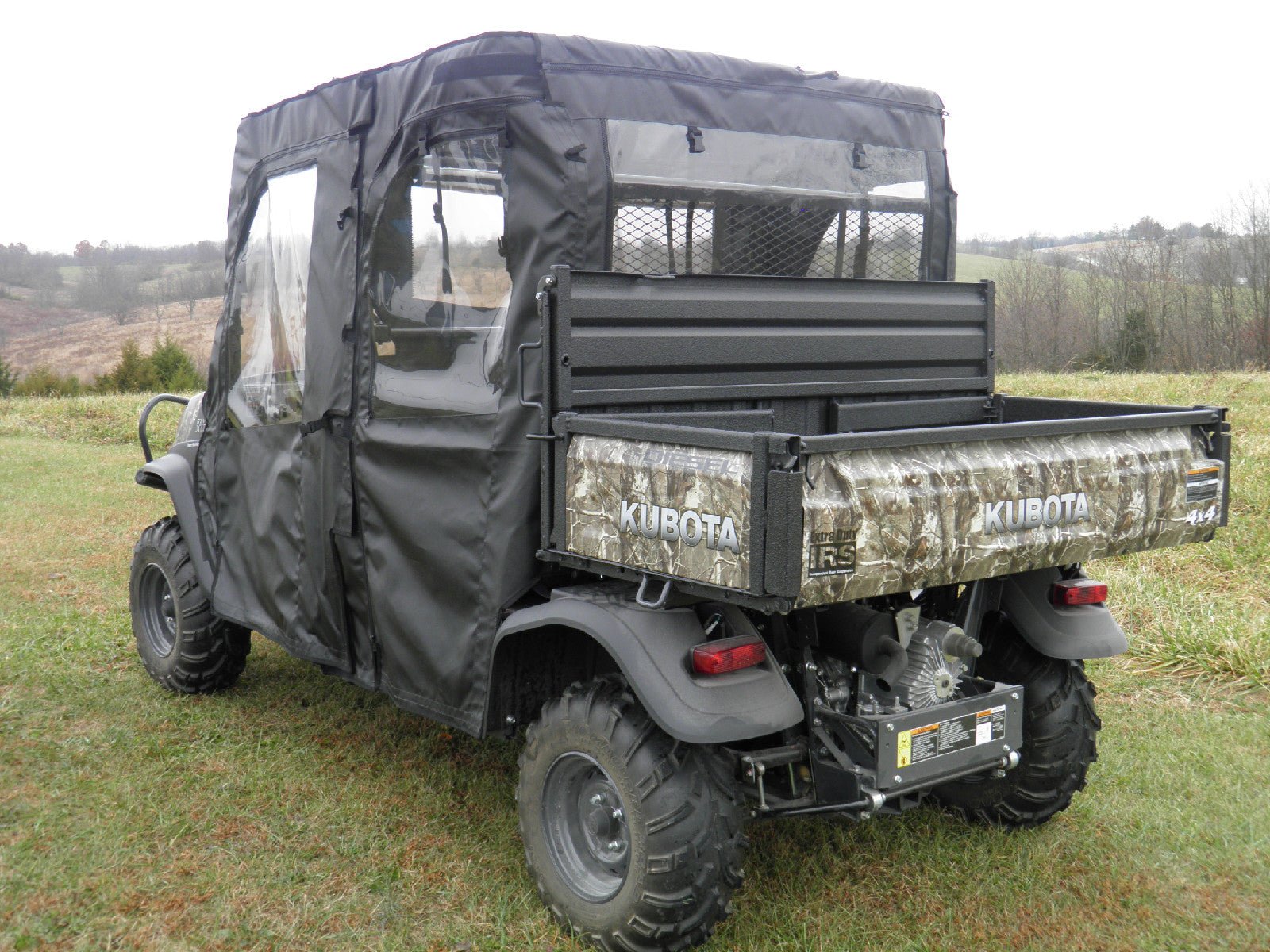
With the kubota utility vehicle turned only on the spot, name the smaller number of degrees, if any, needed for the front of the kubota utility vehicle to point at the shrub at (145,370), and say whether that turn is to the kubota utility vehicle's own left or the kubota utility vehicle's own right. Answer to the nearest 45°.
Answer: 0° — it already faces it

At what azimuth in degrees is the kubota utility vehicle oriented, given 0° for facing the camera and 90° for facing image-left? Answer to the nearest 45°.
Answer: approximately 135°
